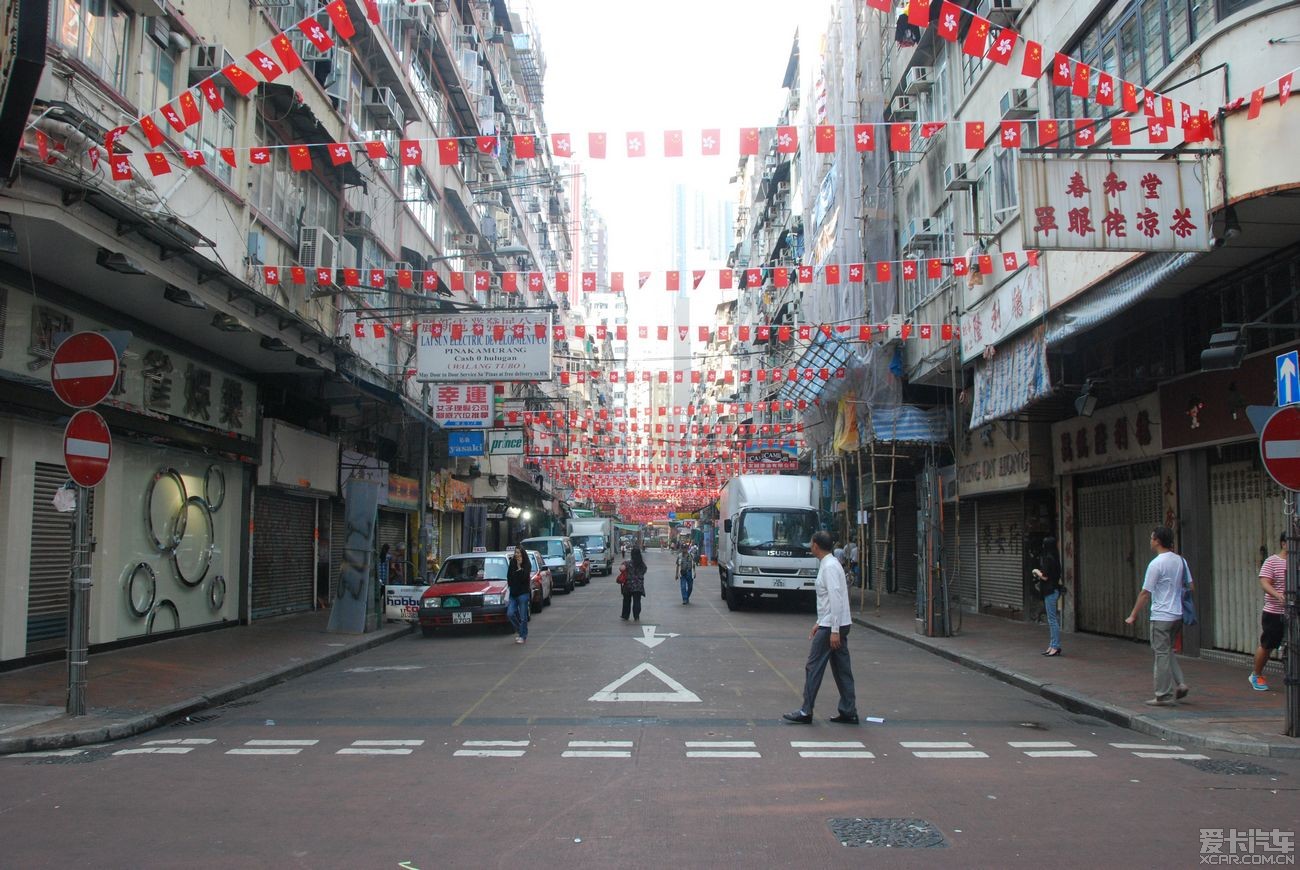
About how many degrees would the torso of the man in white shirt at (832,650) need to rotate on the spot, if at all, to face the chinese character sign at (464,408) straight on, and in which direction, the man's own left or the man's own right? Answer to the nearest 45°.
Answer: approximately 45° to the man's own right

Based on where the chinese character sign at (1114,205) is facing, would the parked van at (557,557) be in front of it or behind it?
behind

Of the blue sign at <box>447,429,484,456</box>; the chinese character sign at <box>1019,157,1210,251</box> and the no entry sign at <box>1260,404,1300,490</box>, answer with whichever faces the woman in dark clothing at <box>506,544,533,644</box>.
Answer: the blue sign

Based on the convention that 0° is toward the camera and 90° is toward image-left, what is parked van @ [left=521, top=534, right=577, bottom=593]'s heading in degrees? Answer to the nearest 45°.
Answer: approximately 0°

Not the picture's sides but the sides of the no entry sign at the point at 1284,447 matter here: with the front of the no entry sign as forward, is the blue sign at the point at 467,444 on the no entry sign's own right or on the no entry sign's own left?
on the no entry sign's own right
